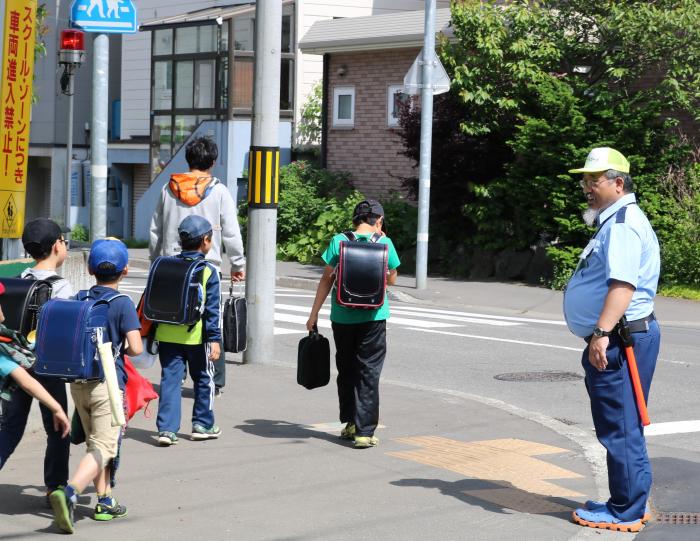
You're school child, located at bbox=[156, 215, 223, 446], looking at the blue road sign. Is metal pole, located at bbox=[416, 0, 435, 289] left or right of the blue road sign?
right

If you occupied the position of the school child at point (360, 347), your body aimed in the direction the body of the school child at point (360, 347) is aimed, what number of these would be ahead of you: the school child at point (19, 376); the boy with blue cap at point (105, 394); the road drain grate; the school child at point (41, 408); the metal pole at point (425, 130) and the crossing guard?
1

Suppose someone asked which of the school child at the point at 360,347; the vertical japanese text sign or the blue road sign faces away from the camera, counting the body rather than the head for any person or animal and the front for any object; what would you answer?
the school child

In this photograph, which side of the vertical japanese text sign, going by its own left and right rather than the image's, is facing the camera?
front

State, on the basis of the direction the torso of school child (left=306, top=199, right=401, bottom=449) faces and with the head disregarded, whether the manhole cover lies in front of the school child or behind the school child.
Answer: in front

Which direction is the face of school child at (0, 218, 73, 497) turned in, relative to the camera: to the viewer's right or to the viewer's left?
to the viewer's right

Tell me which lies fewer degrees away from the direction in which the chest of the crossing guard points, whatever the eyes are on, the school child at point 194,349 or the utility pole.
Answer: the school child

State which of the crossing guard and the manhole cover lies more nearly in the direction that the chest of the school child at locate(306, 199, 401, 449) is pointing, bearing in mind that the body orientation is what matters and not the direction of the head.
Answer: the manhole cover

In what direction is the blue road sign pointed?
toward the camera

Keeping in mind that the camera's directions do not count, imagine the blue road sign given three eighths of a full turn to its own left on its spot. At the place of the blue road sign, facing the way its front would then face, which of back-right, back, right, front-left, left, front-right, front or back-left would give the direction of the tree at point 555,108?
front

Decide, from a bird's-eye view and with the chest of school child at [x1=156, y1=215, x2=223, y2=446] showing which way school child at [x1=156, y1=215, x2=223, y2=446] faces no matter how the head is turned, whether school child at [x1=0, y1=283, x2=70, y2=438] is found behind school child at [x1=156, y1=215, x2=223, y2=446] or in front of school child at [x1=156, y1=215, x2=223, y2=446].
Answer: behind

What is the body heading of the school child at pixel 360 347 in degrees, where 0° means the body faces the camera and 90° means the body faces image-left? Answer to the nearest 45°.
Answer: approximately 180°

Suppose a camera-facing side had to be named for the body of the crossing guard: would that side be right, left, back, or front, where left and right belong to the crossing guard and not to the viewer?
left
